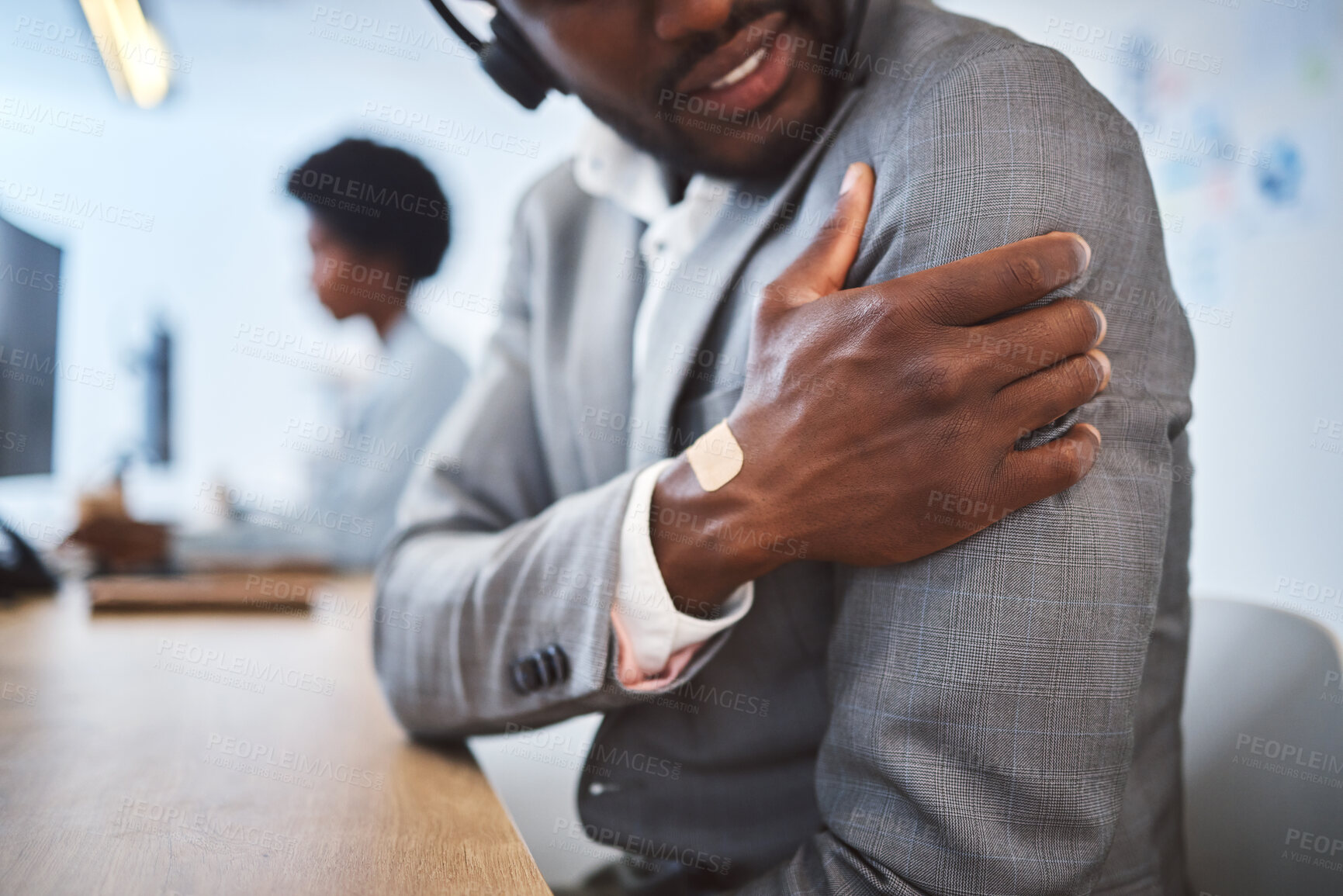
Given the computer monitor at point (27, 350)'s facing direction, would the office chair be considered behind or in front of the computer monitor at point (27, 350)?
in front

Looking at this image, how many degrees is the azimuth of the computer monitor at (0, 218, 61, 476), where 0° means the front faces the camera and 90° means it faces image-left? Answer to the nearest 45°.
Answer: approximately 315°

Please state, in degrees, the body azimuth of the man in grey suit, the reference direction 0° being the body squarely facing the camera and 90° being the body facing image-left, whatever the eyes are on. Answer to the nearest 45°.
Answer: approximately 45°
